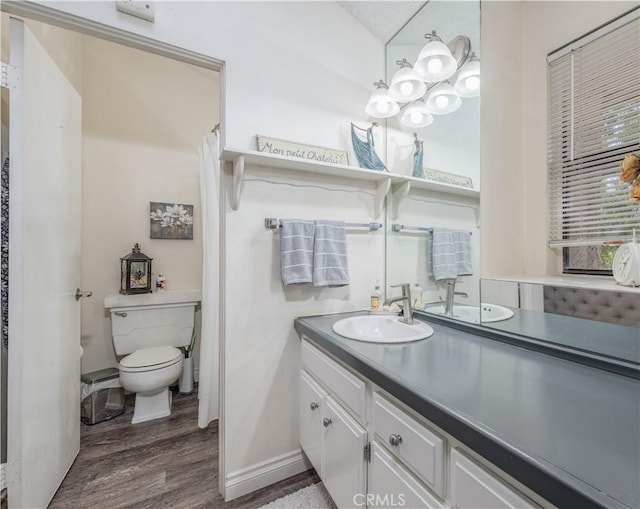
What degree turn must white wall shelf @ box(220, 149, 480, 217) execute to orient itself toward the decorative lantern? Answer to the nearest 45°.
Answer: approximately 135° to its right

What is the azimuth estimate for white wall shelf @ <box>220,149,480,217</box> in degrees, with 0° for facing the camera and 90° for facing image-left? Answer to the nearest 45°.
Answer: approximately 315°

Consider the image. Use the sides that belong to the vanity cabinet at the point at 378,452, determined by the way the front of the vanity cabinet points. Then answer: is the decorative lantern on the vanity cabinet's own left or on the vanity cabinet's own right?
on the vanity cabinet's own right

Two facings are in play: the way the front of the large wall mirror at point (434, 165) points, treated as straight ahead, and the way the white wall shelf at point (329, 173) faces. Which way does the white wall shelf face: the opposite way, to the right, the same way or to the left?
to the left

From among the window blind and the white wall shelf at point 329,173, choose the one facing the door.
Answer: the window blind

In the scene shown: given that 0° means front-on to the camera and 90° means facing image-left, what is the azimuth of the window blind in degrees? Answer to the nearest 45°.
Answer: approximately 45°

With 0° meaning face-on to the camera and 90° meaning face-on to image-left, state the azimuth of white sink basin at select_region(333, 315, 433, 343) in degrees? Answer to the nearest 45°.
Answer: approximately 45°

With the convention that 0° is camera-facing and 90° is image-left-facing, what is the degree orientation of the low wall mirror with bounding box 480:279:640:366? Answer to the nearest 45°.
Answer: approximately 45°

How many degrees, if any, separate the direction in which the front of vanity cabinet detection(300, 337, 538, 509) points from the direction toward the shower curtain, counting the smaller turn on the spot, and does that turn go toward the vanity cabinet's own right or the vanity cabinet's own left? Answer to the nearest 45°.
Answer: approximately 90° to the vanity cabinet's own right
